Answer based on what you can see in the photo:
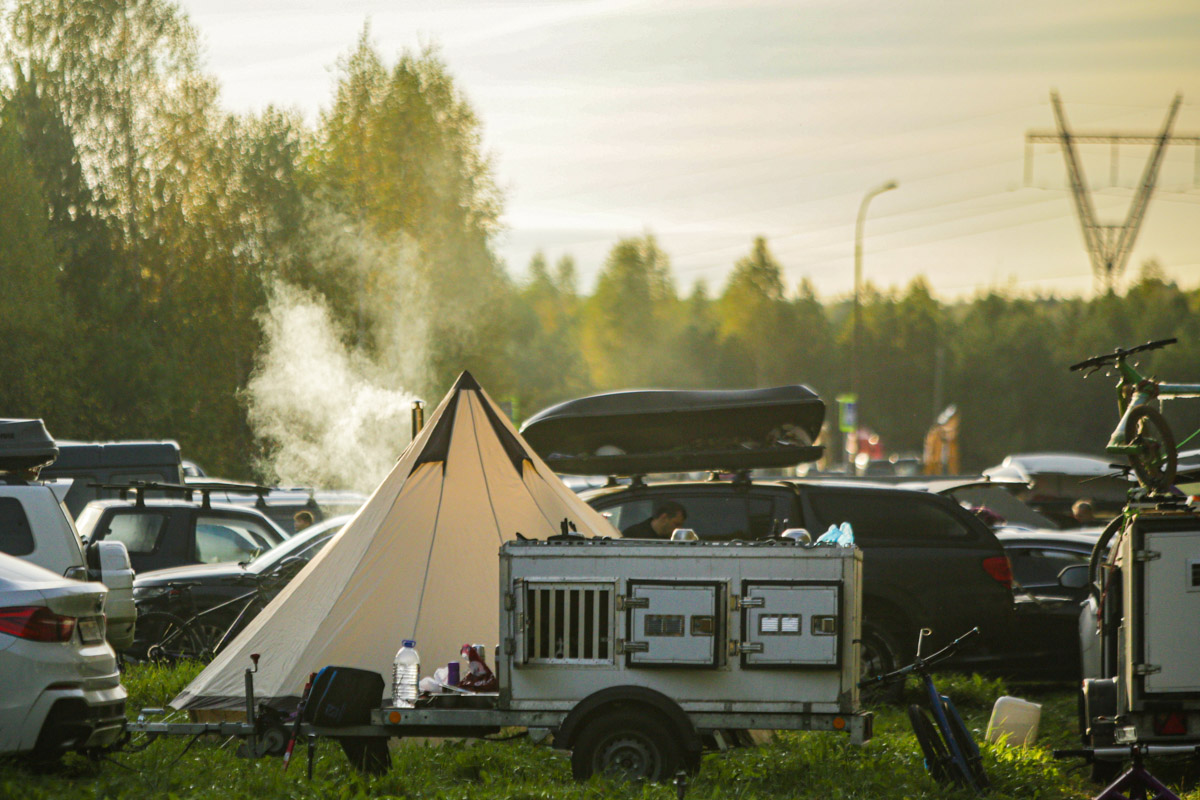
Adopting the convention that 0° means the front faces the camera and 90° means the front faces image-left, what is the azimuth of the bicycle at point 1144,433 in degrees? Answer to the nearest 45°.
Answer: approximately 45°

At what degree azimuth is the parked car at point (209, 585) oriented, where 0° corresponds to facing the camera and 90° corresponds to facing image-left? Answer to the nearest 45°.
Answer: approximately 90°

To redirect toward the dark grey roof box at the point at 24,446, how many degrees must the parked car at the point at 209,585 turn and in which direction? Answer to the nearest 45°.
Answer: approximately 45° to its left

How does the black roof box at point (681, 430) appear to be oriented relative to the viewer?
to the viewer's left

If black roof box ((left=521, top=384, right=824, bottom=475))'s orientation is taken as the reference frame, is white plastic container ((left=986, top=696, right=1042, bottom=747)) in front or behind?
behind

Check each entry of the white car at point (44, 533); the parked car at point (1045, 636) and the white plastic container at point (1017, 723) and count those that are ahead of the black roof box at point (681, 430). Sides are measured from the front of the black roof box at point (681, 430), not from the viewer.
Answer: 1

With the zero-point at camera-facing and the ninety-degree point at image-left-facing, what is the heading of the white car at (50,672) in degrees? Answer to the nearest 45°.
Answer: approximately 135°

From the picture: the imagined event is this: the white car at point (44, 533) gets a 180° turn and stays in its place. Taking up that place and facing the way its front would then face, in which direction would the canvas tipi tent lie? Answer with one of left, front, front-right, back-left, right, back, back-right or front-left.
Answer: front-right

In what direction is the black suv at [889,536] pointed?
to the viewer's left
